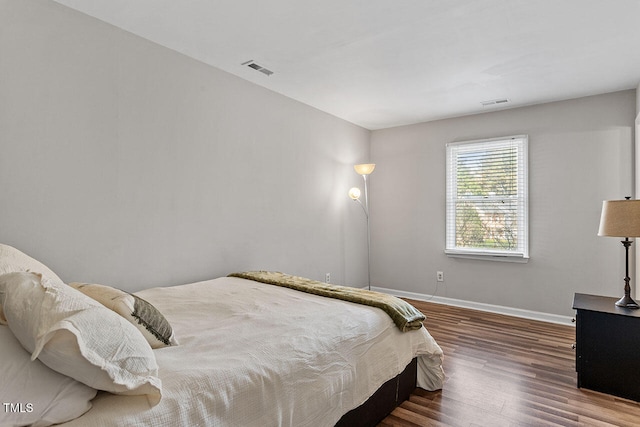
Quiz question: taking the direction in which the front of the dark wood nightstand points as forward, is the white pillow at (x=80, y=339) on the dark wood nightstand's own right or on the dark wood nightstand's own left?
on the dark wood nightstand's own left

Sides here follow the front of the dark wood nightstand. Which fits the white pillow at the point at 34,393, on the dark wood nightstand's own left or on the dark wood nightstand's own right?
on the dark wood nightstand's own left

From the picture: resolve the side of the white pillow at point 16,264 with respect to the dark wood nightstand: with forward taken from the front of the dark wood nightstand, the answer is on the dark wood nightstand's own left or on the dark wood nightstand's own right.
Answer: on the dark wood nightstand's own left

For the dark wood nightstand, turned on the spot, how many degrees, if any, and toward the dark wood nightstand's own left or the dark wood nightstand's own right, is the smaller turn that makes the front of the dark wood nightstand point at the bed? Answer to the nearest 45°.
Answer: approximately 45° to the dark wood nightstand's own left

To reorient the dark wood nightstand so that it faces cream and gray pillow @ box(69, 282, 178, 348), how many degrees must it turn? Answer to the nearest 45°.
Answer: approximately 45° to its left

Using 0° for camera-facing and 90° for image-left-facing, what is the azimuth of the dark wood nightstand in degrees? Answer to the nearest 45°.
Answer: approximately 90°
